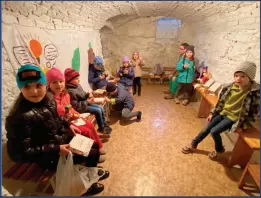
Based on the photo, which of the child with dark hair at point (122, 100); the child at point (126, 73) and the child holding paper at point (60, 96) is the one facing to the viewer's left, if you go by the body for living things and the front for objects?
the child with dark hair

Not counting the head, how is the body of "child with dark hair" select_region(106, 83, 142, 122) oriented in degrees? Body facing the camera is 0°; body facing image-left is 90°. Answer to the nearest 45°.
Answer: approximately 90°

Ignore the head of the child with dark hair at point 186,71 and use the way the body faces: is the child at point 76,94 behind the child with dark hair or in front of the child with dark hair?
in front

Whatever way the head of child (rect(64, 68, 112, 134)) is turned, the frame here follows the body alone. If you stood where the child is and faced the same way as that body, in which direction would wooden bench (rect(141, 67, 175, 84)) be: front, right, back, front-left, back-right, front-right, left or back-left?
front-left

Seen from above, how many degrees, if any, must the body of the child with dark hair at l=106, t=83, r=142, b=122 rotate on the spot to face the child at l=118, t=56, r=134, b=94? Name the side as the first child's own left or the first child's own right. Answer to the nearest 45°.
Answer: approximately 90° to the first child's own right

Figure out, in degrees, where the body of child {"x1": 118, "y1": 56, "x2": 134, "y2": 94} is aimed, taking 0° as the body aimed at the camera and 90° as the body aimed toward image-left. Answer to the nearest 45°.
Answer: approximately 0°

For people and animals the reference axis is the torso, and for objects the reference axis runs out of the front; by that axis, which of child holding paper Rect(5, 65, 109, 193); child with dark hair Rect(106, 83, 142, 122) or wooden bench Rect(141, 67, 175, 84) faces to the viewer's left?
the child with dark hair

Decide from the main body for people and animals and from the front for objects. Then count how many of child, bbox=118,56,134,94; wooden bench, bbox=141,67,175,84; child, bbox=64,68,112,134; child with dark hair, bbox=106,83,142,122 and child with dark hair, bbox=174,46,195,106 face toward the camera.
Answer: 3
